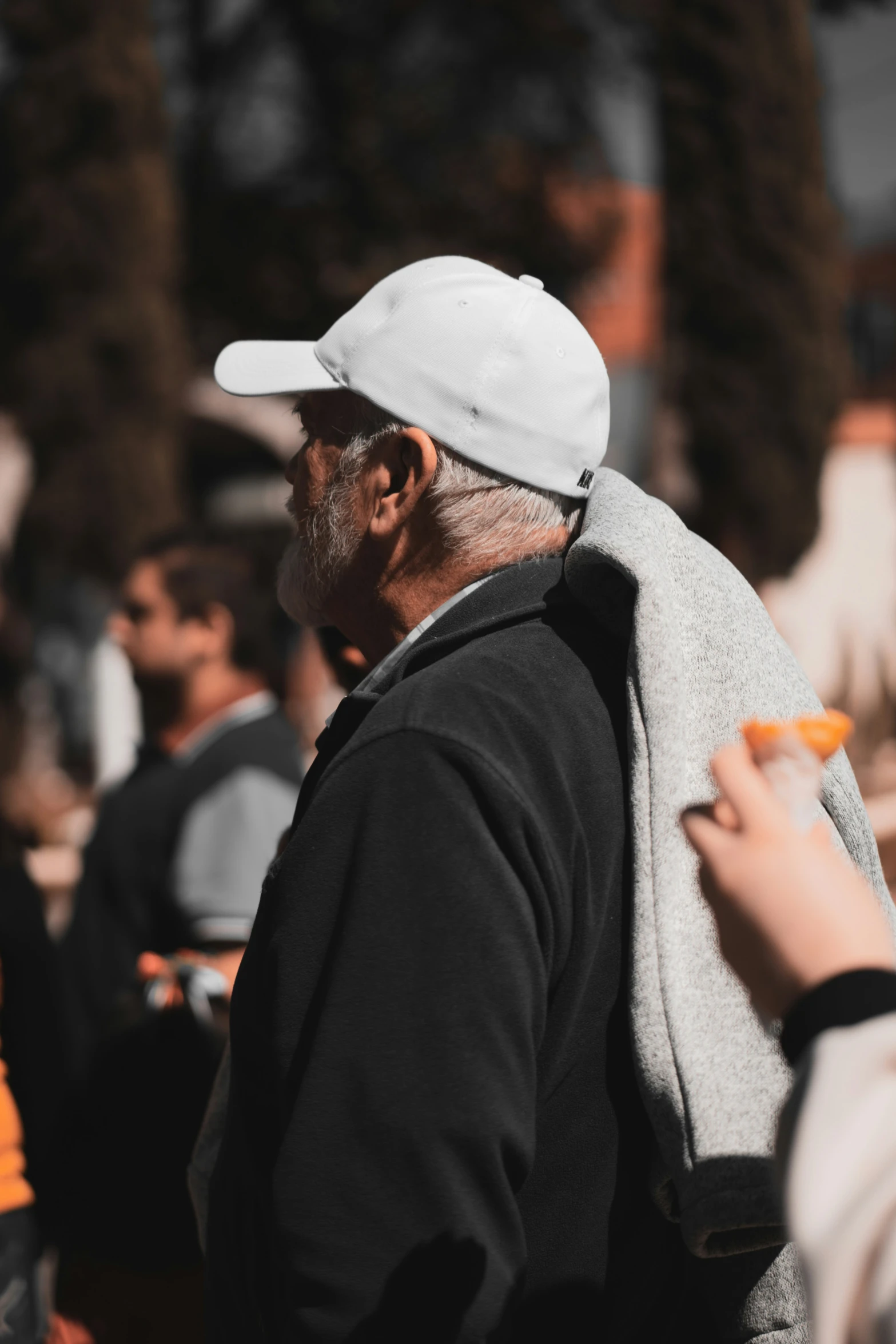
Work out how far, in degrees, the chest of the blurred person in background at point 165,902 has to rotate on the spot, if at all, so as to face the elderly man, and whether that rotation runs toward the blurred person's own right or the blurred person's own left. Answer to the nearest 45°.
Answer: approximately 90° to the blurred person's own left

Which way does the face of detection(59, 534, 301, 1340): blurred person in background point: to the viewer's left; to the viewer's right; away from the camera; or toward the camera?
to the viewer's left

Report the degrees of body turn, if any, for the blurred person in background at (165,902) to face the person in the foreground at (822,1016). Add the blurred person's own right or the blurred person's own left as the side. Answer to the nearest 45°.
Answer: approximately 90° to the blurred person's own left

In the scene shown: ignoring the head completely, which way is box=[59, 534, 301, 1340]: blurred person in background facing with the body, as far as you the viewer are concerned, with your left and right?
facing to the left of the viewer

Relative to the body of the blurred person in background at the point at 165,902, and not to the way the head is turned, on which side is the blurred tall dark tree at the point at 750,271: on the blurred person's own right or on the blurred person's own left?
on the blurred person's own right

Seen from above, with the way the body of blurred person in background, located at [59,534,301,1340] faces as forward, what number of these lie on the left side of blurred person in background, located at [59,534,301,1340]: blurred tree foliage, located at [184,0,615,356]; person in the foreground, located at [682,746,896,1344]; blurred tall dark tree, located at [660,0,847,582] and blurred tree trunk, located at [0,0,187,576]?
1

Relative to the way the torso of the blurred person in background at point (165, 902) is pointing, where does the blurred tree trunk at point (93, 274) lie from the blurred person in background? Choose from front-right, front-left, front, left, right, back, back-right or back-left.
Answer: right

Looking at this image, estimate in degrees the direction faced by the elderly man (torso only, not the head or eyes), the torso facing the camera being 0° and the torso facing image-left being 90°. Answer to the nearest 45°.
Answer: approximately 90°
